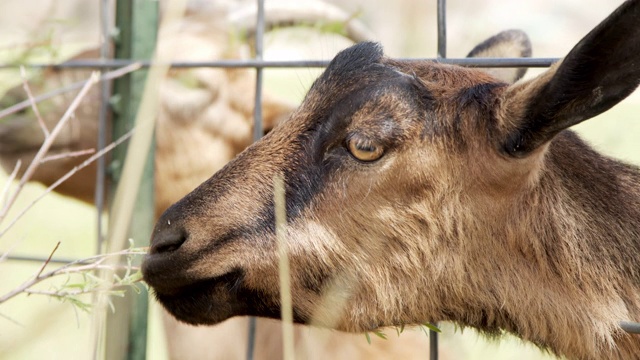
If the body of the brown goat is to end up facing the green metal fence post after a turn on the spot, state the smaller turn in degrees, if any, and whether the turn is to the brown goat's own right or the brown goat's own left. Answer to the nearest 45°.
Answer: approximately 45° to the brown goat's own right

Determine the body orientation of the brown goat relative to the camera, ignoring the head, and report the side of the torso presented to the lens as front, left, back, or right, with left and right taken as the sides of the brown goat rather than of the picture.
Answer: left

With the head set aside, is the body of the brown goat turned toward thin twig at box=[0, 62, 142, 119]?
yes
